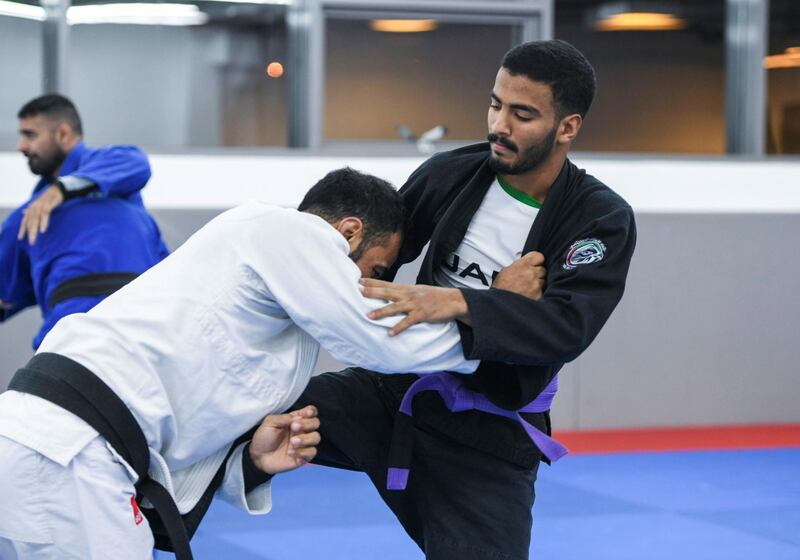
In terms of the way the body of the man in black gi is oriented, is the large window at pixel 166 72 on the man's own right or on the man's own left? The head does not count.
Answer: on the man's own right

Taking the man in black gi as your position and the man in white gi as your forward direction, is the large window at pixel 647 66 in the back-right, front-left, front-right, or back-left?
back-right

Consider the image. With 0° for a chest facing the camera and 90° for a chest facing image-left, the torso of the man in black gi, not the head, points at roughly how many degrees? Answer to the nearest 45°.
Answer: approximately 45°

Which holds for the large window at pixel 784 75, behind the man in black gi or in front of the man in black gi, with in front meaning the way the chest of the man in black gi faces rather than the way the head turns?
behind
